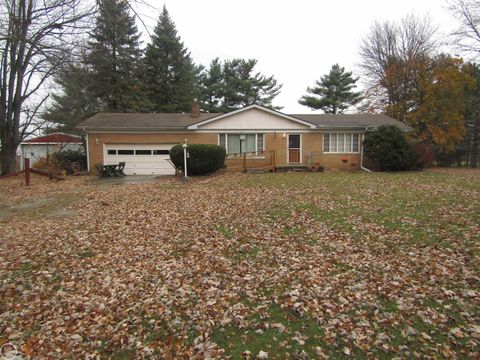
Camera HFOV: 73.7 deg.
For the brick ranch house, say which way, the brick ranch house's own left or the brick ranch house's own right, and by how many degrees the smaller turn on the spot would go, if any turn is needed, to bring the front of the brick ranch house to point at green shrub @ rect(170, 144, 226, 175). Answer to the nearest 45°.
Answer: approximately 45° to the brick ranch house's own right

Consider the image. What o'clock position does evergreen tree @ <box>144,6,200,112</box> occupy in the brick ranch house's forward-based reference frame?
The evergreen tree is roughly at 5 o'clock from the brick ranch house.

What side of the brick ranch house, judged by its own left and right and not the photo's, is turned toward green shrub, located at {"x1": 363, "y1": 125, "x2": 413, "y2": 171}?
left

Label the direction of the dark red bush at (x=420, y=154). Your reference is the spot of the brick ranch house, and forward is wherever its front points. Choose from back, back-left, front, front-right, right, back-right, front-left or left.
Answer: left

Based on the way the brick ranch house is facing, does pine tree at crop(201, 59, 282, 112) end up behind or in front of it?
behind

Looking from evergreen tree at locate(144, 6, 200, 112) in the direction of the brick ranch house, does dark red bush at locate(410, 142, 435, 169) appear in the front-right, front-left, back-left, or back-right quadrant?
front-left

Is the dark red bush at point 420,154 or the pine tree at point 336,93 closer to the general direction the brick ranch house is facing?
the dark red bush

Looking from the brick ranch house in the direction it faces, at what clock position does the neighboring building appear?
The neighboring building is roughly at 4 o'clock from the brick ranch house.

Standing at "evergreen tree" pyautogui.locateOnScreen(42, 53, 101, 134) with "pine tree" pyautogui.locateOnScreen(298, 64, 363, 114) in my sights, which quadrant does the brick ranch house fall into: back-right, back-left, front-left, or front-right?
front-right

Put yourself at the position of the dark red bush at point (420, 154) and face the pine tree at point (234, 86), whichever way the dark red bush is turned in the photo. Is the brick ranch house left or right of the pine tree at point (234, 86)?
left

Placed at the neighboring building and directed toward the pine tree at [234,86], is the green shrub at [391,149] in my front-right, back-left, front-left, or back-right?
front-right

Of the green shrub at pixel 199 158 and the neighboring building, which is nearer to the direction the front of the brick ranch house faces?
the green shrub

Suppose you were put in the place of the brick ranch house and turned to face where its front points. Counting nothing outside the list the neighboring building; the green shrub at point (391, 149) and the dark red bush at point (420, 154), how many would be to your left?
2

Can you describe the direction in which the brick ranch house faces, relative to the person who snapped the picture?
facing the viewer

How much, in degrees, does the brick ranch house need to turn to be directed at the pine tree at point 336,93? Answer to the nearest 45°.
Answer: approximately 135° to its left

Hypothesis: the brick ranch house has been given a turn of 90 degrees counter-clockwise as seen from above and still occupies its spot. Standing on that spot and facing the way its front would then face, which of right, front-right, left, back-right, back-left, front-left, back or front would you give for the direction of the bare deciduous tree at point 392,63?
front-left

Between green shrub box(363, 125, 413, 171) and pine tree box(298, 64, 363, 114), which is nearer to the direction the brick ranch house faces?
the green shrub

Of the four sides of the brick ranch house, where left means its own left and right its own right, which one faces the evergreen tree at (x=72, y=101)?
right
